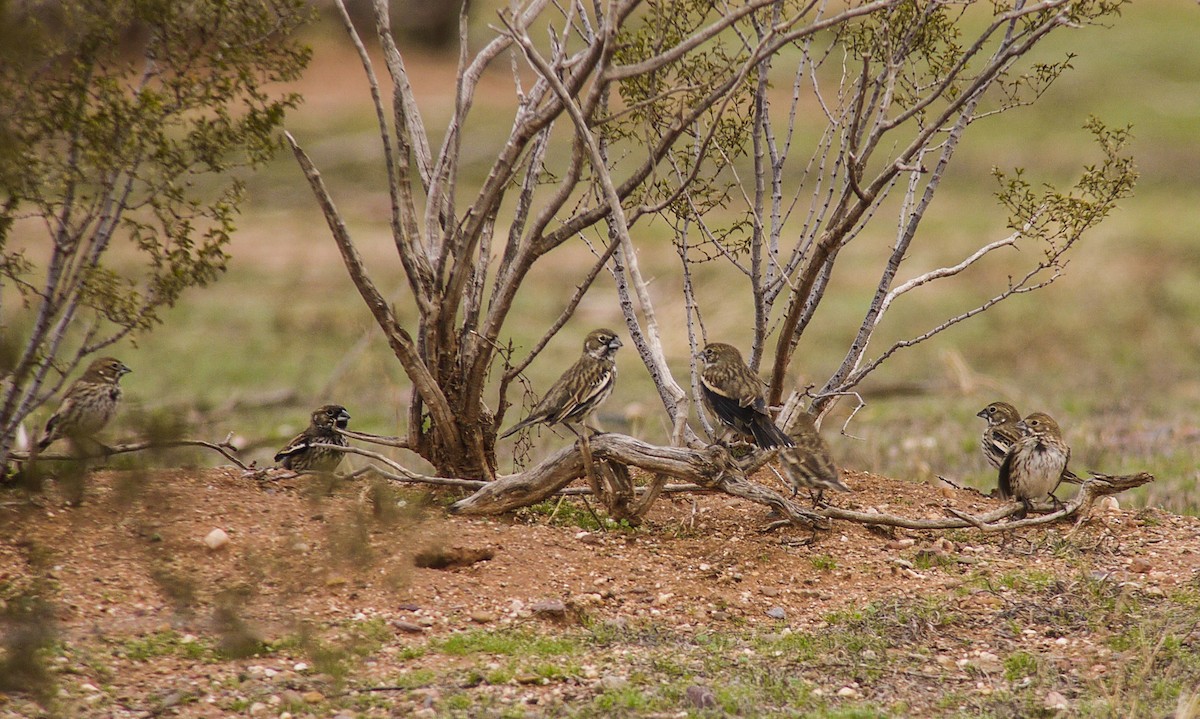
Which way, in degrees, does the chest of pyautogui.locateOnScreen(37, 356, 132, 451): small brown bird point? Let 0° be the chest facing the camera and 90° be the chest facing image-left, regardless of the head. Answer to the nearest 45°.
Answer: approximately 270°

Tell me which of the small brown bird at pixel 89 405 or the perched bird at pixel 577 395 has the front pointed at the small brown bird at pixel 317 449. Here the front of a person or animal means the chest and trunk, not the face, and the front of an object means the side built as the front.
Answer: the small brown bird at pixel 89 405

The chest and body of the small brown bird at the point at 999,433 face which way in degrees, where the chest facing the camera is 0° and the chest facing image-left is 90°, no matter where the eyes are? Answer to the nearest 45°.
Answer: approximately 90°

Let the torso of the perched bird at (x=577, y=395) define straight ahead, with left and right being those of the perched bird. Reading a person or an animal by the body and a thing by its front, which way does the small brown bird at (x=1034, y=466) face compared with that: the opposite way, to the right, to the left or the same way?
to the right

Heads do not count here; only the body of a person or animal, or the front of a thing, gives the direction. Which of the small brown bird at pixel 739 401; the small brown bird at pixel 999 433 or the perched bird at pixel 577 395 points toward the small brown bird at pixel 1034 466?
the perched bird

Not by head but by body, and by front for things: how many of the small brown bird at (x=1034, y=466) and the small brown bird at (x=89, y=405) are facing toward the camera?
1

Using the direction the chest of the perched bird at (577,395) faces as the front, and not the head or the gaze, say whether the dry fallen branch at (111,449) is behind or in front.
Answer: behind

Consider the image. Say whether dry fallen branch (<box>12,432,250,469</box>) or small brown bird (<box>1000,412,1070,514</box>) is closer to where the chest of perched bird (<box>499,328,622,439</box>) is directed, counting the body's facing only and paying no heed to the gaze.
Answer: the small brown bird

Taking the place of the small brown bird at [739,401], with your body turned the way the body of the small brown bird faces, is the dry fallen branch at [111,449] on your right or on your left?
on your left

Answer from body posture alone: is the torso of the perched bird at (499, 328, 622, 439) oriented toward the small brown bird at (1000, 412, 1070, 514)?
yes

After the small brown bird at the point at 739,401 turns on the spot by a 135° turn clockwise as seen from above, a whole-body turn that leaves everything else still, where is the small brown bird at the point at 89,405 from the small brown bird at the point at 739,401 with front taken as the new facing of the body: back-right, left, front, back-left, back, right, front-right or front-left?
back

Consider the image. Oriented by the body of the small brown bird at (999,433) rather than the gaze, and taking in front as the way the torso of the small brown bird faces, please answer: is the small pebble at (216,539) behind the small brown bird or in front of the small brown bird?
in front

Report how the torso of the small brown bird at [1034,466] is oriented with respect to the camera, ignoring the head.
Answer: toward the camera

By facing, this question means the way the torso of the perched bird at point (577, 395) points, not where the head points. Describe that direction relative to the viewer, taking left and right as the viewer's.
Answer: facing to the right of the viewer

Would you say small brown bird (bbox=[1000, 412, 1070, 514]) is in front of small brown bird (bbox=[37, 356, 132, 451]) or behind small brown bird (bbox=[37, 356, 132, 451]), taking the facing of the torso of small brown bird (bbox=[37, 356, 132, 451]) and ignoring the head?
in front

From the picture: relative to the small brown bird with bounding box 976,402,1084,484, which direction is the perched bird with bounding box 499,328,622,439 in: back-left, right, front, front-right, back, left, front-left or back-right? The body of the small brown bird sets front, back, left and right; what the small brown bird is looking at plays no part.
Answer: front-left

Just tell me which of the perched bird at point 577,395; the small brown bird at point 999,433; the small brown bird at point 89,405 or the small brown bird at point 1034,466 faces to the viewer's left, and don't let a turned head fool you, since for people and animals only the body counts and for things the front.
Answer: the small brown bird at point 999,433
